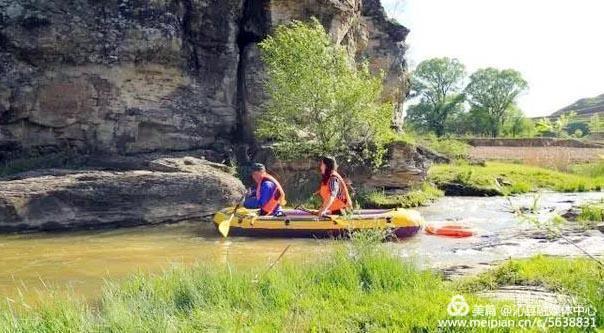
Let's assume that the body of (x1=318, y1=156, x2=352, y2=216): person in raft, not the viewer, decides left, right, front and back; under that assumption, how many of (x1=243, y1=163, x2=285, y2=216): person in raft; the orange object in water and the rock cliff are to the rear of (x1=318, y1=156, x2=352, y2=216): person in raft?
1

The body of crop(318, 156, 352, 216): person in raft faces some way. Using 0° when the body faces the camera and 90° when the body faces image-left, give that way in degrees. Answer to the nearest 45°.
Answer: approximately 90°

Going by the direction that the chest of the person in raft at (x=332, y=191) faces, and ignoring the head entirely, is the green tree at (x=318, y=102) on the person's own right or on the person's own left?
on the person's own right

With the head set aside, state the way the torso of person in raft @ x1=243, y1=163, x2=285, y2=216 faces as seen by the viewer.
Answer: to the viewer's left

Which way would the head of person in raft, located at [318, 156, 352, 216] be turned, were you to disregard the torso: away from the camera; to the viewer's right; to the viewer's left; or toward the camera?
to the viewer's left

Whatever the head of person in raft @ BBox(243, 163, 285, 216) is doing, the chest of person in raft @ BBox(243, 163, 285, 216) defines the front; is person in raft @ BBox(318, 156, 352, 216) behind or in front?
behind

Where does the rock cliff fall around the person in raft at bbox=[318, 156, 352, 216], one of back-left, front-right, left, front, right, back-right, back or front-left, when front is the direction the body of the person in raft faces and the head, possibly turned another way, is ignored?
front-right

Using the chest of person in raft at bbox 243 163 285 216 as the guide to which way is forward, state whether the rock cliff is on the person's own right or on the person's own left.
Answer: on the person's own right

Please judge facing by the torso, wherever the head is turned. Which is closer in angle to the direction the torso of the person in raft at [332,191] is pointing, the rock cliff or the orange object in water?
the rock cliff

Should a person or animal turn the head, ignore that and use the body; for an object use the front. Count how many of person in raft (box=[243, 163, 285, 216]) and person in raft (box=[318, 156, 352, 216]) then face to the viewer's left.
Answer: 2

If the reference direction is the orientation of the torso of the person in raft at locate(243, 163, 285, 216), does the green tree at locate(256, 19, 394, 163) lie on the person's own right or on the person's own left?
on the person's own right
